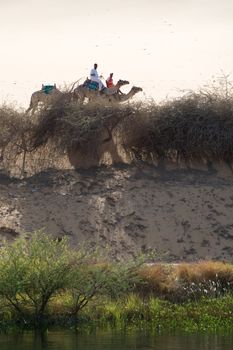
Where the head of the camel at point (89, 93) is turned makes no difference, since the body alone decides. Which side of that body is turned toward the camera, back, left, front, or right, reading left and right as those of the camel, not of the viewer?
right
